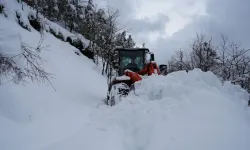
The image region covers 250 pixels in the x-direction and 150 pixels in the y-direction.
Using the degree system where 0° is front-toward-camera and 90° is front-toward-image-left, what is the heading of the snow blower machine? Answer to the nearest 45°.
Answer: approximately 0°

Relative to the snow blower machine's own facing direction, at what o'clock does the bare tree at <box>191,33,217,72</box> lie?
The bare tree is roughly at 7 o'clock from the snow blower machine.
